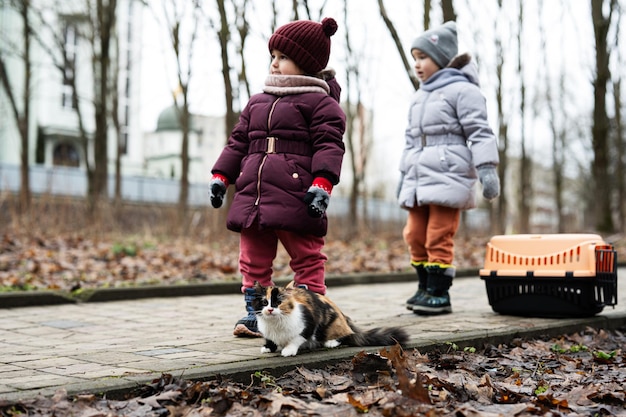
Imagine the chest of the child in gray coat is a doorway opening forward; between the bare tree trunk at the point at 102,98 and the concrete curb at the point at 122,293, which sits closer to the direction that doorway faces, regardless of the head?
the concrete curb

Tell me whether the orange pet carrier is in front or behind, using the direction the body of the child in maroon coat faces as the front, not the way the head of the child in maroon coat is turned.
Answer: behind

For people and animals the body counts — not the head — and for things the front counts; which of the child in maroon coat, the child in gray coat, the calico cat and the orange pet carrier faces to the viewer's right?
the orange pet carrier

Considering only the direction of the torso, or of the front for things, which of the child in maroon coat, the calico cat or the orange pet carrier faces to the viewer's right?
the orange pet carrier

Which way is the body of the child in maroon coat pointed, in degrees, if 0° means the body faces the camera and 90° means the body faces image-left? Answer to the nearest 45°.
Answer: approximately 45°

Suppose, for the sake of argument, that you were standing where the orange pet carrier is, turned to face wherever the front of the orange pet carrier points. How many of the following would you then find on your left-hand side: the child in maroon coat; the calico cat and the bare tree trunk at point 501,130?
1

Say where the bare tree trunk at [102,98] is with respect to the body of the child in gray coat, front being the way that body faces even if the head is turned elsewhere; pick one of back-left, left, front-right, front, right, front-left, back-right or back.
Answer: right

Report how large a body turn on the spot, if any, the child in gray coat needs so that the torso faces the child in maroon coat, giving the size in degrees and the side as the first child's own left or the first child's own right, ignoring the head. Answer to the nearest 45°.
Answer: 0° — they already face them

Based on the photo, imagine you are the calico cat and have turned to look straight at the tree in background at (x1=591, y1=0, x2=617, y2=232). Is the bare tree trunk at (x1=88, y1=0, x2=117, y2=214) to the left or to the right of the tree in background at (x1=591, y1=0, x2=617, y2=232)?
left

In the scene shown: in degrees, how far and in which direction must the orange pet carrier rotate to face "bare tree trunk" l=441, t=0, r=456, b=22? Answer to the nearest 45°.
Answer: approximately 90° to its left

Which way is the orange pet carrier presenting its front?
to the viewer's right

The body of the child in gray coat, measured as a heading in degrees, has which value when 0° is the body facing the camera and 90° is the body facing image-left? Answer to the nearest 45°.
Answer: approximately 45°

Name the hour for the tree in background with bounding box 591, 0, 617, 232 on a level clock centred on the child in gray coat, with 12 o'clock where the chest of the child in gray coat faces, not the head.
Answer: The tree in background is roughly at 5 o'clock from the child in gray coat.

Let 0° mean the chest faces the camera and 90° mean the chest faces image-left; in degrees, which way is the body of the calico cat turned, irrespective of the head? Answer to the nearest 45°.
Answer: approximately 45°

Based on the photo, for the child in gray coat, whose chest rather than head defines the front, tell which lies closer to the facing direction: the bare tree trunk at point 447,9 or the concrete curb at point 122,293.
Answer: the concrete curb
